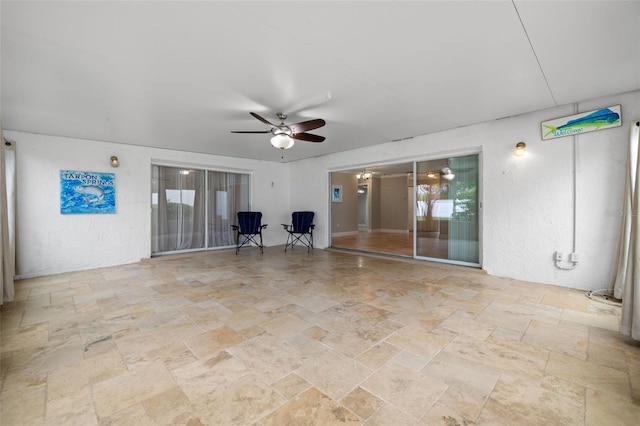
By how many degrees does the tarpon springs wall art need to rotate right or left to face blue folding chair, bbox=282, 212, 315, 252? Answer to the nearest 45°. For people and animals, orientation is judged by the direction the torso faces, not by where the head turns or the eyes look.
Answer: approximately 90° to its left

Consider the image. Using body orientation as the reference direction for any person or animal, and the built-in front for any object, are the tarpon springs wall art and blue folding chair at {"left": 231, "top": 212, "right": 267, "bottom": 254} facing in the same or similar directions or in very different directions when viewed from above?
same or similar directions

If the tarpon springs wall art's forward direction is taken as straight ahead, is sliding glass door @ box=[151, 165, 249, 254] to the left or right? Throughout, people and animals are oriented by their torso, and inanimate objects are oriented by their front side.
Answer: on its left

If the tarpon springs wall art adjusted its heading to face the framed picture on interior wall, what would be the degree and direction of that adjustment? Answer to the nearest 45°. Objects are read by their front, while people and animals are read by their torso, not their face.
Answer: approximately 90° to its left

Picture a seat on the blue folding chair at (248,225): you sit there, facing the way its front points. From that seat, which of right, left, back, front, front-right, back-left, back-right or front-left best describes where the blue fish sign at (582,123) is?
front-left

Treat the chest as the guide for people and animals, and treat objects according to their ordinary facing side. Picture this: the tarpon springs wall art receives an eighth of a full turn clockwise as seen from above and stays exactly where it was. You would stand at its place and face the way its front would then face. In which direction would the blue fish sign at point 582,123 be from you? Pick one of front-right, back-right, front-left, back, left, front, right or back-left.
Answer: left

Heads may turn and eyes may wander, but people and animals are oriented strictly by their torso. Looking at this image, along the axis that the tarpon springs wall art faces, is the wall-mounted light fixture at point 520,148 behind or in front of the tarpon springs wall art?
in front

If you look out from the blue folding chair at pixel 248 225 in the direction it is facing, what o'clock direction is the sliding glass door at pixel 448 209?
The sliding glass door is roughly at 10 o'clock from the blue folding chair.

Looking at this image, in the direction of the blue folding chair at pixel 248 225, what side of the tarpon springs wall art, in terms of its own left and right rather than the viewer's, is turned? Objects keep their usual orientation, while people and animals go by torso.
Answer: left

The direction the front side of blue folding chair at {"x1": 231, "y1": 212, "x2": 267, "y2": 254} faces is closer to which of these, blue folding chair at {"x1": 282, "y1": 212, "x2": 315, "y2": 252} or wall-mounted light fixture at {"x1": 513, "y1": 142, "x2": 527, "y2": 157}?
the wall-mounted light fixture

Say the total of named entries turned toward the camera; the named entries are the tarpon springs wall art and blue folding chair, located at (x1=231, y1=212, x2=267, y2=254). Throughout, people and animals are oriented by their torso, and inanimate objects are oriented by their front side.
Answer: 2

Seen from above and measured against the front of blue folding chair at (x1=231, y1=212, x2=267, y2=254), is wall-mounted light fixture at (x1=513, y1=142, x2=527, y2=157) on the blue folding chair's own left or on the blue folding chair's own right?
on the blue folding chair's own left

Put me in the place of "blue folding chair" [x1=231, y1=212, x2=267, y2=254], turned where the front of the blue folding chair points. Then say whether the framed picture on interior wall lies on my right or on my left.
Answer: on my left

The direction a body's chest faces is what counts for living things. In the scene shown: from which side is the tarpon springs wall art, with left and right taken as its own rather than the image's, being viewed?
front

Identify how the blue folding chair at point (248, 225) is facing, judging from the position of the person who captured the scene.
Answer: facing the viewer

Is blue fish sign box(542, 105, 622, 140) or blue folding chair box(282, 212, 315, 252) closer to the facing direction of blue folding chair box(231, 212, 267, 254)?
the blue fish sign
